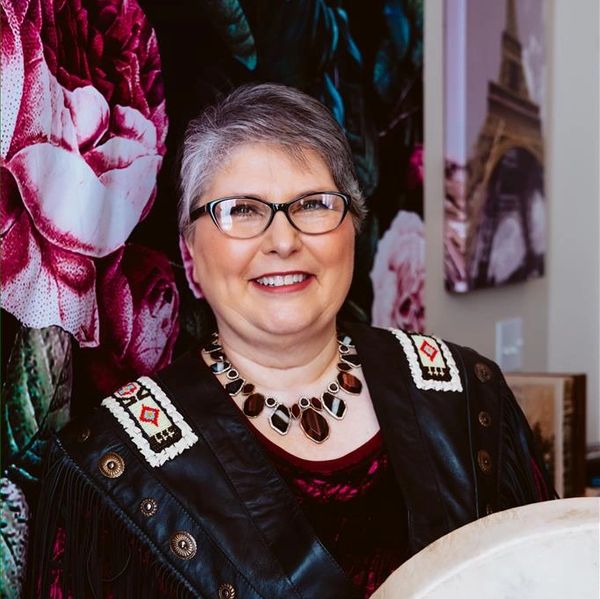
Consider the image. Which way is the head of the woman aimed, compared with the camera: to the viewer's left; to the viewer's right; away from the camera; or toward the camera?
toward the camera

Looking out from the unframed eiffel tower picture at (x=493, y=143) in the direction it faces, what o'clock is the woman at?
The woman is roughly at 2 o'clock from the unframed eiffel tower picture.

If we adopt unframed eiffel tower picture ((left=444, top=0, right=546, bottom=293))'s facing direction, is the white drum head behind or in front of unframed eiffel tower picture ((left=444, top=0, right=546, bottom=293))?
in front
